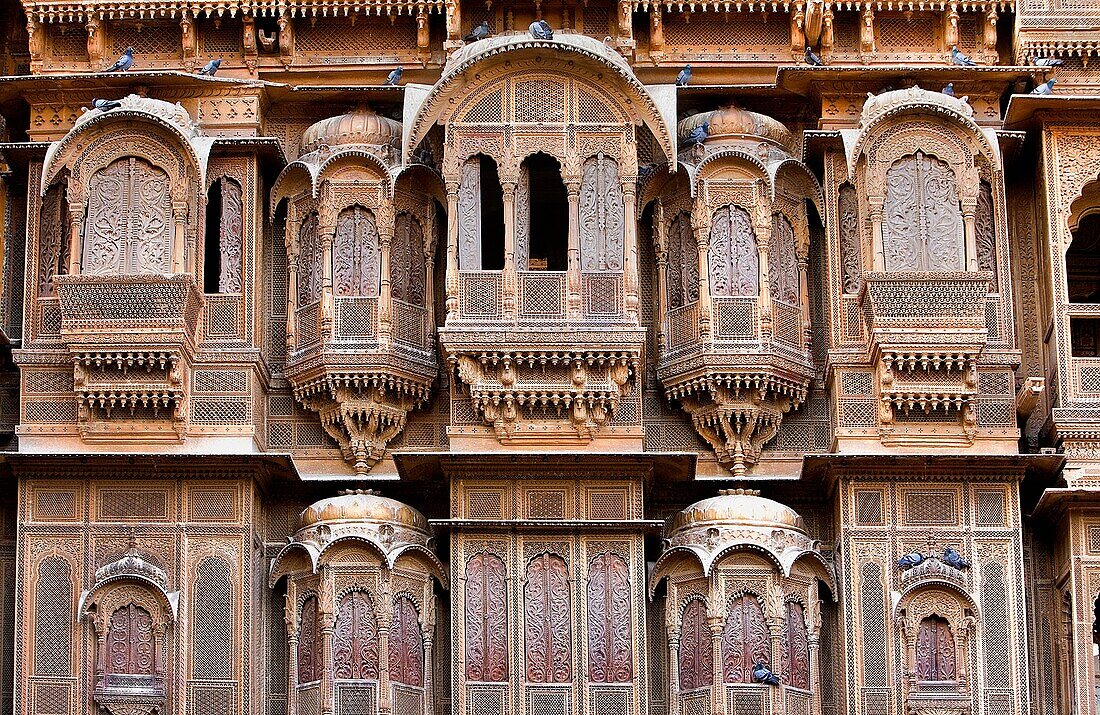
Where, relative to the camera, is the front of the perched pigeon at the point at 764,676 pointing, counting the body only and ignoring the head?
to the viewer's left

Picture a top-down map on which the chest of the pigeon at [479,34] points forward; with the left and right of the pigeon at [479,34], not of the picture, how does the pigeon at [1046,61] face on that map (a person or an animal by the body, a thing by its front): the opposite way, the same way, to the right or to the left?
the opposite way

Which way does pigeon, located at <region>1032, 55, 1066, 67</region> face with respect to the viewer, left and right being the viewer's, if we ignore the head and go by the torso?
facing to the left of the viewer

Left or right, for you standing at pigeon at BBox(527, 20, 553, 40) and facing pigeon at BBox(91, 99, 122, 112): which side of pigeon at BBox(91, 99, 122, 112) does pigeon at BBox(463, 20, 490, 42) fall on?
right

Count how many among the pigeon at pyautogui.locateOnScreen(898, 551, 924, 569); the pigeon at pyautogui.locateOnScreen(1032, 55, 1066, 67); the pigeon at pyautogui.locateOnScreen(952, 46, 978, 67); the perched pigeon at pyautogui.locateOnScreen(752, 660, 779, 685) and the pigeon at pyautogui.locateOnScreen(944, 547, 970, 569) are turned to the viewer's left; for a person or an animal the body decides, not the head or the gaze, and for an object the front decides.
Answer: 4

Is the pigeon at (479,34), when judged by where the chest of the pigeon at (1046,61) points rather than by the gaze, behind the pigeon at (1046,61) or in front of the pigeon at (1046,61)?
in front

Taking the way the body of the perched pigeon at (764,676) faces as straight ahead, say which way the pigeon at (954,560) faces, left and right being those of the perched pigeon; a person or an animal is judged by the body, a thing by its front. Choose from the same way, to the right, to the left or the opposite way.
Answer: the same way

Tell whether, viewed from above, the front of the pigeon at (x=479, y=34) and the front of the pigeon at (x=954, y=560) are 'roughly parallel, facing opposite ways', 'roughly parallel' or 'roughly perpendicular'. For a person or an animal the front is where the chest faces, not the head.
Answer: roughly parallel, facing opposite ways
